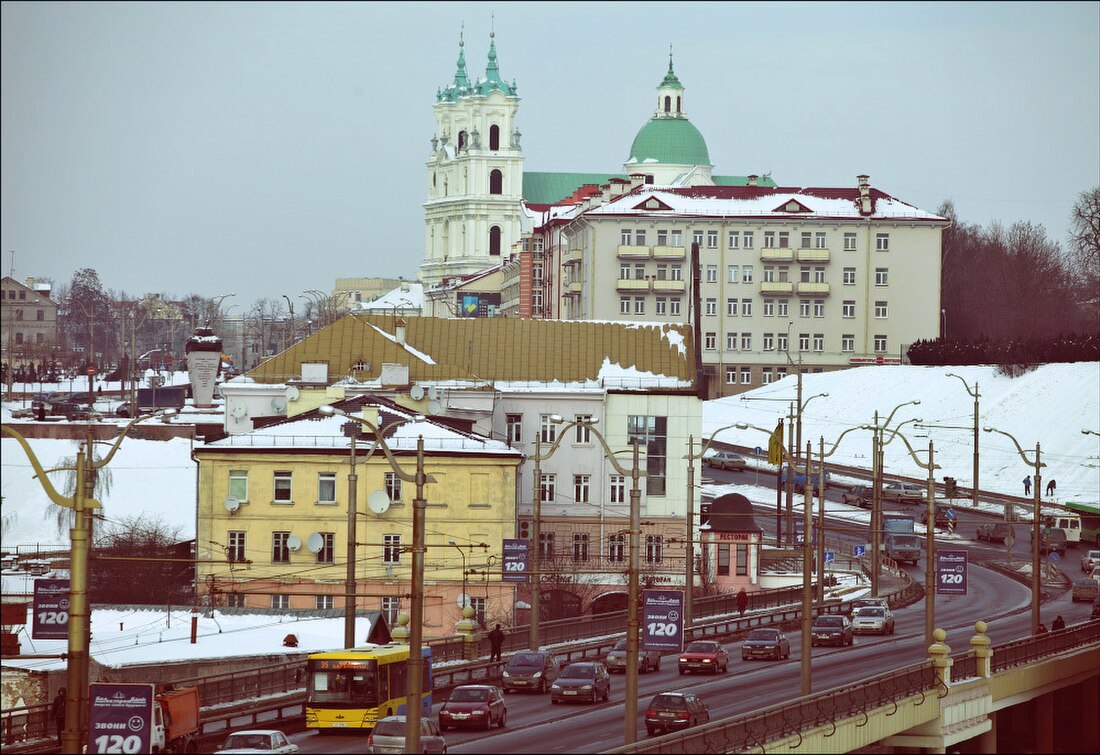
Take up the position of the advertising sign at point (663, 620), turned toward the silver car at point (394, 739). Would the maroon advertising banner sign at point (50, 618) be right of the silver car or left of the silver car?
right

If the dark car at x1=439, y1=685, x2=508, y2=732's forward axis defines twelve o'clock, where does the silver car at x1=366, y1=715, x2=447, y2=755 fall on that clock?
The silver car is roughly at 11 o'clock from the dark car.

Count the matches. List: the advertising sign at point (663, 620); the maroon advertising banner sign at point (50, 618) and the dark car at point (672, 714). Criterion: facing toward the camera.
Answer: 2

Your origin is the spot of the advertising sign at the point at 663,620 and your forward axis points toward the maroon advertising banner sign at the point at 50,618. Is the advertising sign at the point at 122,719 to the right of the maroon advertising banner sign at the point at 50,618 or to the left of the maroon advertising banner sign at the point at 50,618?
left

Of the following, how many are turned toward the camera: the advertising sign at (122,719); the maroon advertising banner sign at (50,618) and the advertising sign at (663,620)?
3

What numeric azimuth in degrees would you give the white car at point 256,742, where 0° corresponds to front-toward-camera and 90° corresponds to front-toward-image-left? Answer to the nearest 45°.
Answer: approximately 45°

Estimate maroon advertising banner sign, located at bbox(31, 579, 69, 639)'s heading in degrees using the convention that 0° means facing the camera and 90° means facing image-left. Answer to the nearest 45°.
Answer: approximately 0°

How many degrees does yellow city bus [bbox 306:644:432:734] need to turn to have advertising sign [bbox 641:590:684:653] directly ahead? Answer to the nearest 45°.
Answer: approximately 135° to its left

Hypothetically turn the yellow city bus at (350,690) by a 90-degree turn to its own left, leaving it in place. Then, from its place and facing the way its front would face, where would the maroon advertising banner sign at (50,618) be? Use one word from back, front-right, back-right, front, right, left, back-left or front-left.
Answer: back-right

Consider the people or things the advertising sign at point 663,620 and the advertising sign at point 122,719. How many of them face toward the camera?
2
